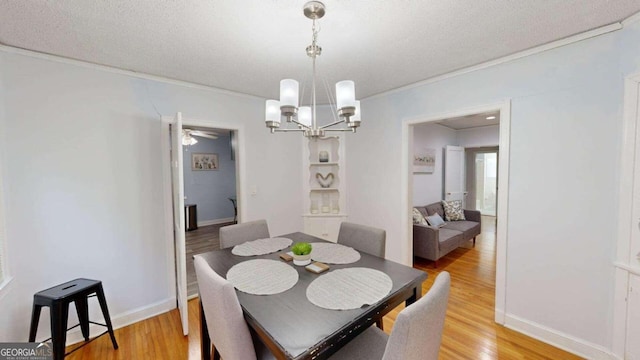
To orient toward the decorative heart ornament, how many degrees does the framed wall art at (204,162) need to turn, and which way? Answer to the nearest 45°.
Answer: approximately 45° to its left

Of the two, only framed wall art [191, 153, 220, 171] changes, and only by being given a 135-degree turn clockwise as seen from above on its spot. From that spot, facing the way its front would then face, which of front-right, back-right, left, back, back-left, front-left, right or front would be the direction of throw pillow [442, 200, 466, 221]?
back

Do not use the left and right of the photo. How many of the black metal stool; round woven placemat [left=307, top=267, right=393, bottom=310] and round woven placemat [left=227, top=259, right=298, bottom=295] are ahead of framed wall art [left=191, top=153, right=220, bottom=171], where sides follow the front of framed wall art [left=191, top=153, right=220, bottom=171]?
3

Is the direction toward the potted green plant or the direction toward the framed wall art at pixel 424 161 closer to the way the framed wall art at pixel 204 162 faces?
the potted green plant

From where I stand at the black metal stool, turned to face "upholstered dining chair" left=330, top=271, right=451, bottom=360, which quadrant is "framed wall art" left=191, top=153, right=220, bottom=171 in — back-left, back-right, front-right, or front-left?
back-left

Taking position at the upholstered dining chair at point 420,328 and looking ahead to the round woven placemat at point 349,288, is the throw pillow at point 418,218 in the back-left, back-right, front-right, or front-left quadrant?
front-right

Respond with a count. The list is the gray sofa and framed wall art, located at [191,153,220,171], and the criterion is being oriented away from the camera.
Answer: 0

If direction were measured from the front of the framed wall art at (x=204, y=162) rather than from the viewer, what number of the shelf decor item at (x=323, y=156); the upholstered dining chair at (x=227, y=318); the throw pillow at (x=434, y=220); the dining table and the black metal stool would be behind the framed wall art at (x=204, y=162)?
0

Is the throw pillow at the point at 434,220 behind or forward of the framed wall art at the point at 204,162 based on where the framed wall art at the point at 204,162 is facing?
forward

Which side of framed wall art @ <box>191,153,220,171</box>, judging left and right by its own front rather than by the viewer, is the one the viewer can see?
front

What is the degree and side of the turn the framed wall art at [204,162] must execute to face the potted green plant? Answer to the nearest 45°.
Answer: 0° — it already faces it

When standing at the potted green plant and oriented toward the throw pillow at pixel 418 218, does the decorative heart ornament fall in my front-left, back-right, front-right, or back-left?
front-left

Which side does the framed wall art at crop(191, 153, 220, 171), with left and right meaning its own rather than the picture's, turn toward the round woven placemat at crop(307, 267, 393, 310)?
front
